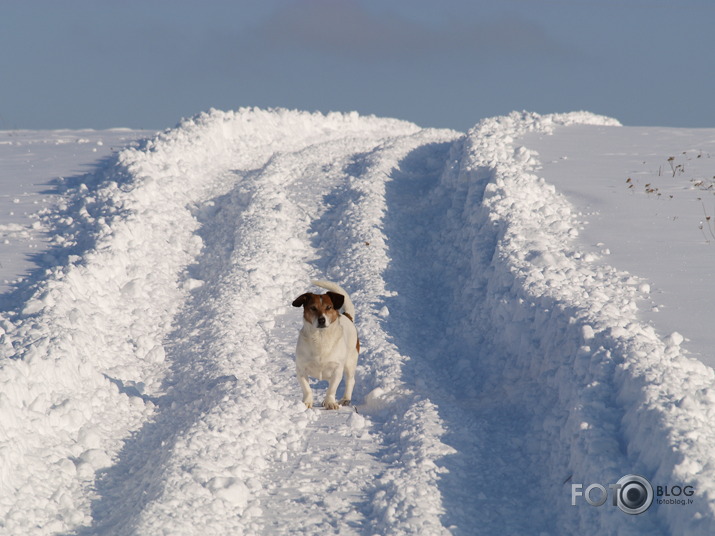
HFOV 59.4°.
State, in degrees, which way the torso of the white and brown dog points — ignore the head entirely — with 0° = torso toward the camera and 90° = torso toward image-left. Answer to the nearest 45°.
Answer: approximately 0°
